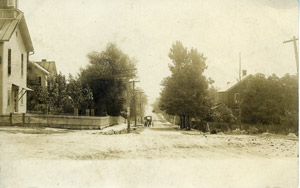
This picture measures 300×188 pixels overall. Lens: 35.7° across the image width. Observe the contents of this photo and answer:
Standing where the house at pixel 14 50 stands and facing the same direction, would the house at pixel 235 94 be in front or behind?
in front

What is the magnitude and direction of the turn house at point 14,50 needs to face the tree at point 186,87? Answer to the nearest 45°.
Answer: approximately 45° to its left

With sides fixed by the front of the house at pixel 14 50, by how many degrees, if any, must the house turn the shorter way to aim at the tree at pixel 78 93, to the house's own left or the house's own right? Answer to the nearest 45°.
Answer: approximately 45° to the house's own left

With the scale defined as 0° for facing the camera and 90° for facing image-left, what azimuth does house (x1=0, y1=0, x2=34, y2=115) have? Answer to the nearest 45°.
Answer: approximately 315°

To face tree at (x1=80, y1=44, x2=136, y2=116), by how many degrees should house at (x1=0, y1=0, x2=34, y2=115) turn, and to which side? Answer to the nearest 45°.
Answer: approximately 45° to its left
